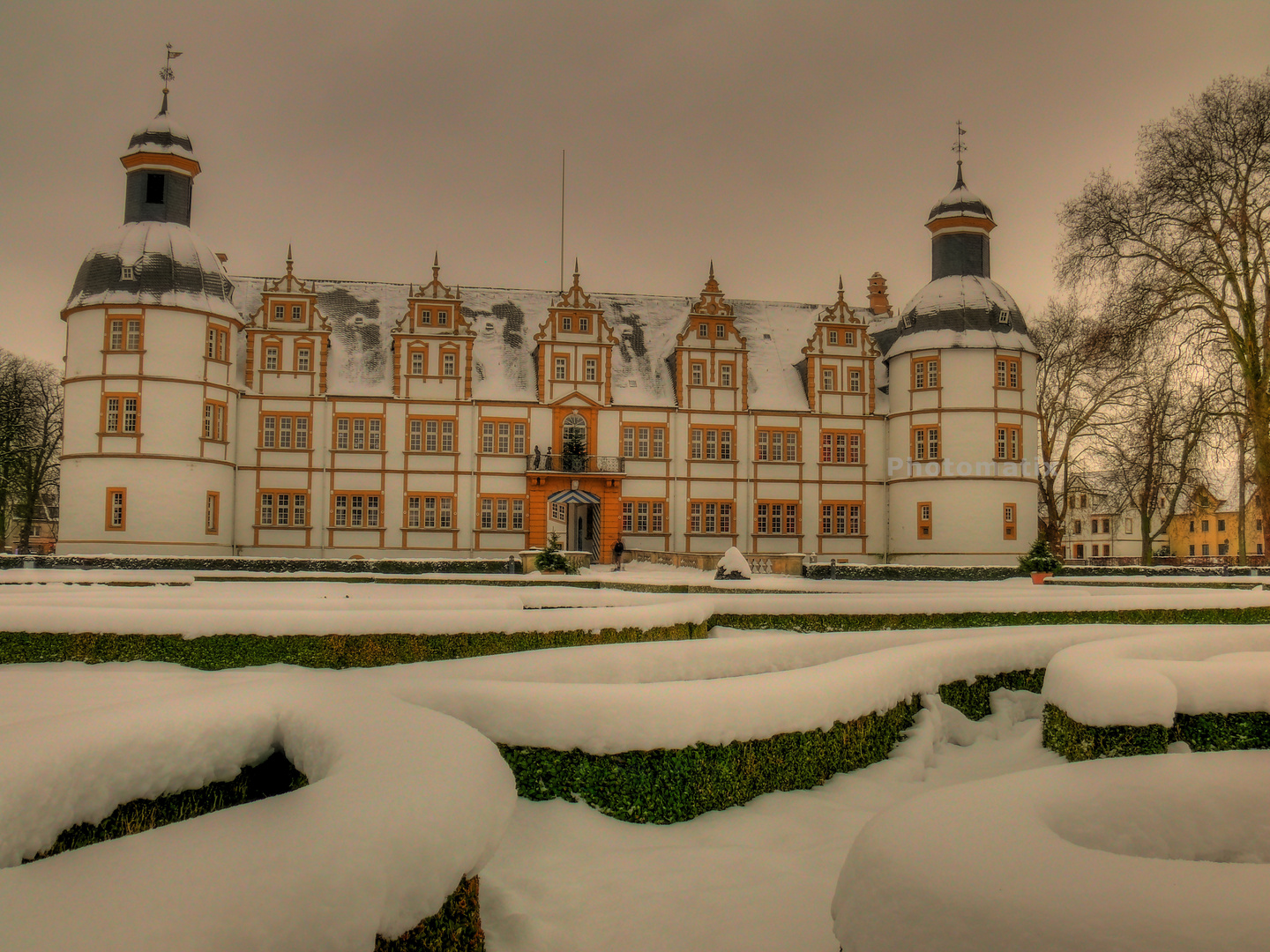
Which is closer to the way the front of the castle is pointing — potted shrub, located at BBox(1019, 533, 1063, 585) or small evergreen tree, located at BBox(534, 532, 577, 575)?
the small evergreen tree

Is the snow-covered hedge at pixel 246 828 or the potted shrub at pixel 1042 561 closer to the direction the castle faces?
the snow-covered hedge

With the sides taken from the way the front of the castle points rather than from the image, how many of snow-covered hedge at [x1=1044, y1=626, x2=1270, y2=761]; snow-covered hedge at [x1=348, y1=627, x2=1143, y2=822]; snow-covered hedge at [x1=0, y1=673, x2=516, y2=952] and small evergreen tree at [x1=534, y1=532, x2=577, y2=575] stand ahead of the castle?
4

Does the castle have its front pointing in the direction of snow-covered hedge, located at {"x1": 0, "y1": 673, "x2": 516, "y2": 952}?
yes

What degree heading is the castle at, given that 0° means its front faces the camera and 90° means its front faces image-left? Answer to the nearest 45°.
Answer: approximately 0°

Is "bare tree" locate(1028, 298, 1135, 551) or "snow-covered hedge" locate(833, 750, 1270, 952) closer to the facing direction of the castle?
the snow-covered hedge

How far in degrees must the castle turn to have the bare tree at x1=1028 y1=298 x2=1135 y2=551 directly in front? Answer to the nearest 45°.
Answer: approximately 90° to its left

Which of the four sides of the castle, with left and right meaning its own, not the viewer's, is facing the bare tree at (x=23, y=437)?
right

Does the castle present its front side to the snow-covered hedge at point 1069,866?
yes

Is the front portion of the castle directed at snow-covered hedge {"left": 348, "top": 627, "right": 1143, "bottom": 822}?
yes

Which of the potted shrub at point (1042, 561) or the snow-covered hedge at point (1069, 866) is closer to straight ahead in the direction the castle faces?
the snow-covered hedge

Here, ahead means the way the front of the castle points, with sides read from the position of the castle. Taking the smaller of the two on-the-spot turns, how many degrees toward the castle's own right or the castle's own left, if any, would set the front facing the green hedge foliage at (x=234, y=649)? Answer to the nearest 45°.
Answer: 0° — it already faces it
